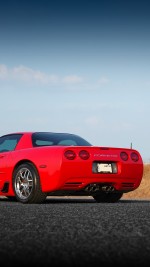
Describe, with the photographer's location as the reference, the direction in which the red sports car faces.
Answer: facing away from the viewer and to the left of the viewer
